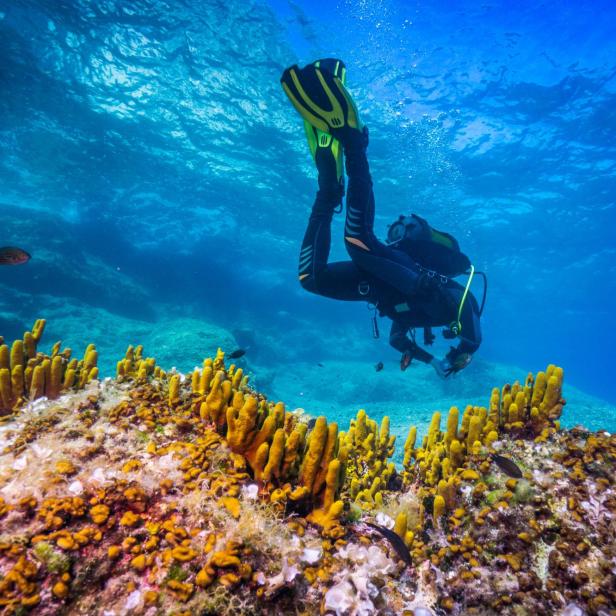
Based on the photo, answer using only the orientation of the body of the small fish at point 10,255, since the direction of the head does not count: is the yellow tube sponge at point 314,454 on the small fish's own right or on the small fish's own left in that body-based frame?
on the small fish's own right

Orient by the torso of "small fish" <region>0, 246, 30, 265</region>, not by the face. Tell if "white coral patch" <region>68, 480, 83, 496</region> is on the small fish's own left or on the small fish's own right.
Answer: on the small fish's own right

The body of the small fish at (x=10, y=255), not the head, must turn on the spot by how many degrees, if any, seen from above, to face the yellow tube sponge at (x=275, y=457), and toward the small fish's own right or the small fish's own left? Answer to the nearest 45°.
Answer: approximately 45° to the small fish's own right

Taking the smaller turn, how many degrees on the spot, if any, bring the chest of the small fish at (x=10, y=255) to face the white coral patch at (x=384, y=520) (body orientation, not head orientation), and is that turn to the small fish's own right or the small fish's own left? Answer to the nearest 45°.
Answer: approximately 45° to the small fish's own right
